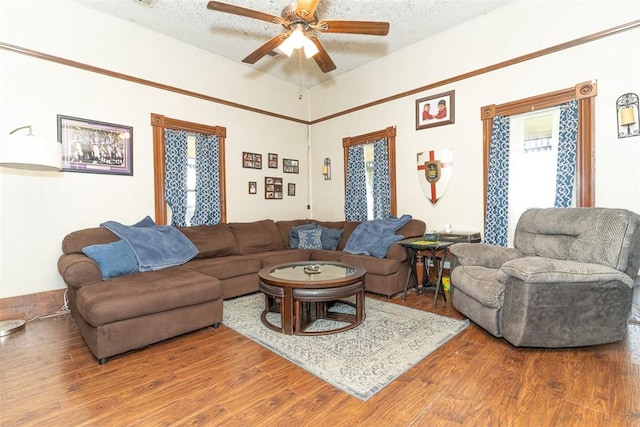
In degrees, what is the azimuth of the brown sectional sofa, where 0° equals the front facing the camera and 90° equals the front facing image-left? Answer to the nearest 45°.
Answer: approximately 315°

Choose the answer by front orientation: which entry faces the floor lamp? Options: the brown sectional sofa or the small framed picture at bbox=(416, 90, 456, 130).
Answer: the small framed picture

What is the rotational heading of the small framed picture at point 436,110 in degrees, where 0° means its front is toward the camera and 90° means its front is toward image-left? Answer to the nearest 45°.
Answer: approximately 45°

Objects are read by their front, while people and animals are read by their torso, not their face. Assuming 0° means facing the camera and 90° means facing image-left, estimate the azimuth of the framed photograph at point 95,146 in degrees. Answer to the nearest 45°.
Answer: approximately 315°

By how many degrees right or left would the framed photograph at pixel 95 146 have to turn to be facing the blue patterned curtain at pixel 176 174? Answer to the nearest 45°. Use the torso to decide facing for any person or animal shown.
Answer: approximately 45° to its left

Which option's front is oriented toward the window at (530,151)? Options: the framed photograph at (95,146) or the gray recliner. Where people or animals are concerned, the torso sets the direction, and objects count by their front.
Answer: the framed photograph
